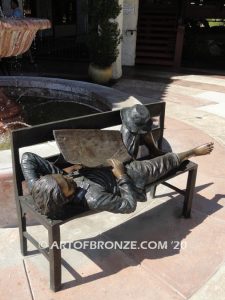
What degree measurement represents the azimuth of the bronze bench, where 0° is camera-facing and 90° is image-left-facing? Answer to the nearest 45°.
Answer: approximately 315°

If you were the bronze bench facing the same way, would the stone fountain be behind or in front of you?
behind

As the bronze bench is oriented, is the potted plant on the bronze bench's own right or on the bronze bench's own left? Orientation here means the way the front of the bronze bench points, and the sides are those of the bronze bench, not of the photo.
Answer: on the bronze bench's own left
